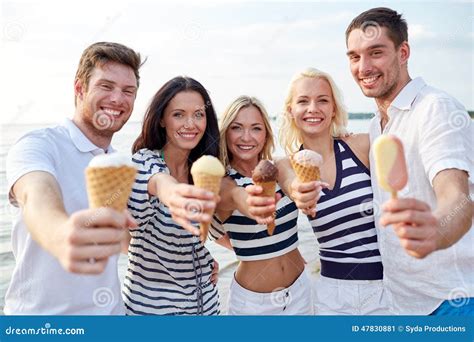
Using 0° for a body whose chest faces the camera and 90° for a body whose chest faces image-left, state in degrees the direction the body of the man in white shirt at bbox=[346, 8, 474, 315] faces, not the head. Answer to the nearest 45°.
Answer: approximately 45°

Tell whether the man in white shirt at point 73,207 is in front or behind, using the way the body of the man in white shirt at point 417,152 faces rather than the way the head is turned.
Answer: in front

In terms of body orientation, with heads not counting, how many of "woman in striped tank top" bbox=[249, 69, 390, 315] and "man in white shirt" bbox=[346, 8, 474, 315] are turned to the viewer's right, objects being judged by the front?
0

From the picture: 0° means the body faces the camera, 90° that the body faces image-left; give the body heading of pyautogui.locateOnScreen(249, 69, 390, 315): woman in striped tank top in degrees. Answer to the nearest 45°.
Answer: approximately 0°

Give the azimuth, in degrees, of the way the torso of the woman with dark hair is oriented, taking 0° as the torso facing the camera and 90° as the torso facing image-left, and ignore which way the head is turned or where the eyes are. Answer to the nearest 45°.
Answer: approximately 315°
